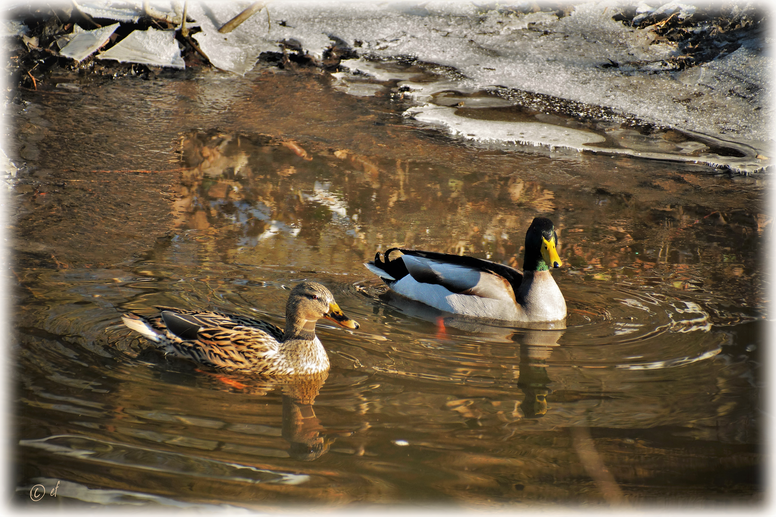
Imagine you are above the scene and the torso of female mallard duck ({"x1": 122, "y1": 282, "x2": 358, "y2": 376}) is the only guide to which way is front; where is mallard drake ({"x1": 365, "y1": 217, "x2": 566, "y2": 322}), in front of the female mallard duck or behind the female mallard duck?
in front

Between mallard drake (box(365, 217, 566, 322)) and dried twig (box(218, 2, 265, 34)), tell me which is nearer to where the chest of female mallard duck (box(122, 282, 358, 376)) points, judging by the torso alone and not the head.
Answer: the mallard drake

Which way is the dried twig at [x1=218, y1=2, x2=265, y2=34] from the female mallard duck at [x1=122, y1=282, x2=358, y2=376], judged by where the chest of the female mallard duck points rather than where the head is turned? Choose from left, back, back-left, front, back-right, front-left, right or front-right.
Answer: left

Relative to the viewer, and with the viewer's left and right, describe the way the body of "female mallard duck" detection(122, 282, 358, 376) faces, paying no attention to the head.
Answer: facing to the right of the viewer
